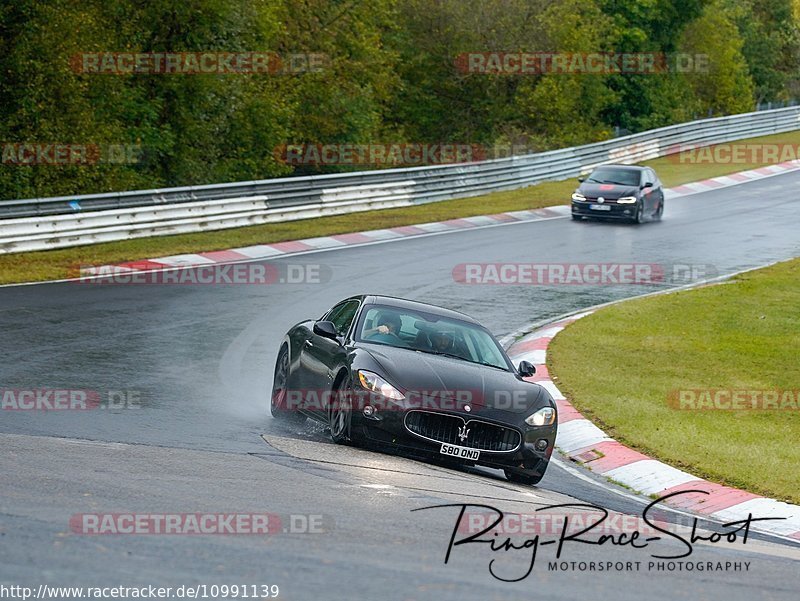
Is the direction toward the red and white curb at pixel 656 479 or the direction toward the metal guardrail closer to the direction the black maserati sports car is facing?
the red and white curb

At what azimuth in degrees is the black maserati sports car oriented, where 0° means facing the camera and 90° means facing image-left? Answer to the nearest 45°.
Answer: approximately 315°

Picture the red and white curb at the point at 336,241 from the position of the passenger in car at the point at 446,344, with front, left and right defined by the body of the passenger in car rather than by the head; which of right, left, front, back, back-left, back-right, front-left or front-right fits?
back

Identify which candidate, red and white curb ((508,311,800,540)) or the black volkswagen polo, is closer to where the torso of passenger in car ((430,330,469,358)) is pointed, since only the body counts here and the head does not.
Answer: the red and white curb

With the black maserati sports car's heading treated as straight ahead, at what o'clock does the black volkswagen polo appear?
The black volkswagen polo is roughly at 8 o'clock from the black maserati sports car.

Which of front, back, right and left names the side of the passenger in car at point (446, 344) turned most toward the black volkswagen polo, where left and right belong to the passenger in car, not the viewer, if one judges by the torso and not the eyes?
back

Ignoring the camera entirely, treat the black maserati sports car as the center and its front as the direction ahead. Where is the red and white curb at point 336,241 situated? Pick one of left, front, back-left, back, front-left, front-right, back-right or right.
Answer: back-left

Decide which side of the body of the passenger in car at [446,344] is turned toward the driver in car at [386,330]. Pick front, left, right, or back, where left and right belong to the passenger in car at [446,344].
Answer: right

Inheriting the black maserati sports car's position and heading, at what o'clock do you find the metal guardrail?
The metal guardrail is roughly at 7 o'clock from the black maserati sports car.

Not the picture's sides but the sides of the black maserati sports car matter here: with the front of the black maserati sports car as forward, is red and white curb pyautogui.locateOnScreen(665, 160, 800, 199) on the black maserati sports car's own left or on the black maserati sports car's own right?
on the black maserati sports car's own left

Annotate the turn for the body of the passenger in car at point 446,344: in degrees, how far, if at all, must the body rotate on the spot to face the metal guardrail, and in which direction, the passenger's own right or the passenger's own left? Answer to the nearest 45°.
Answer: approximately 180°

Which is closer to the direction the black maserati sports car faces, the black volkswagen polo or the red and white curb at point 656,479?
the red and white curb
